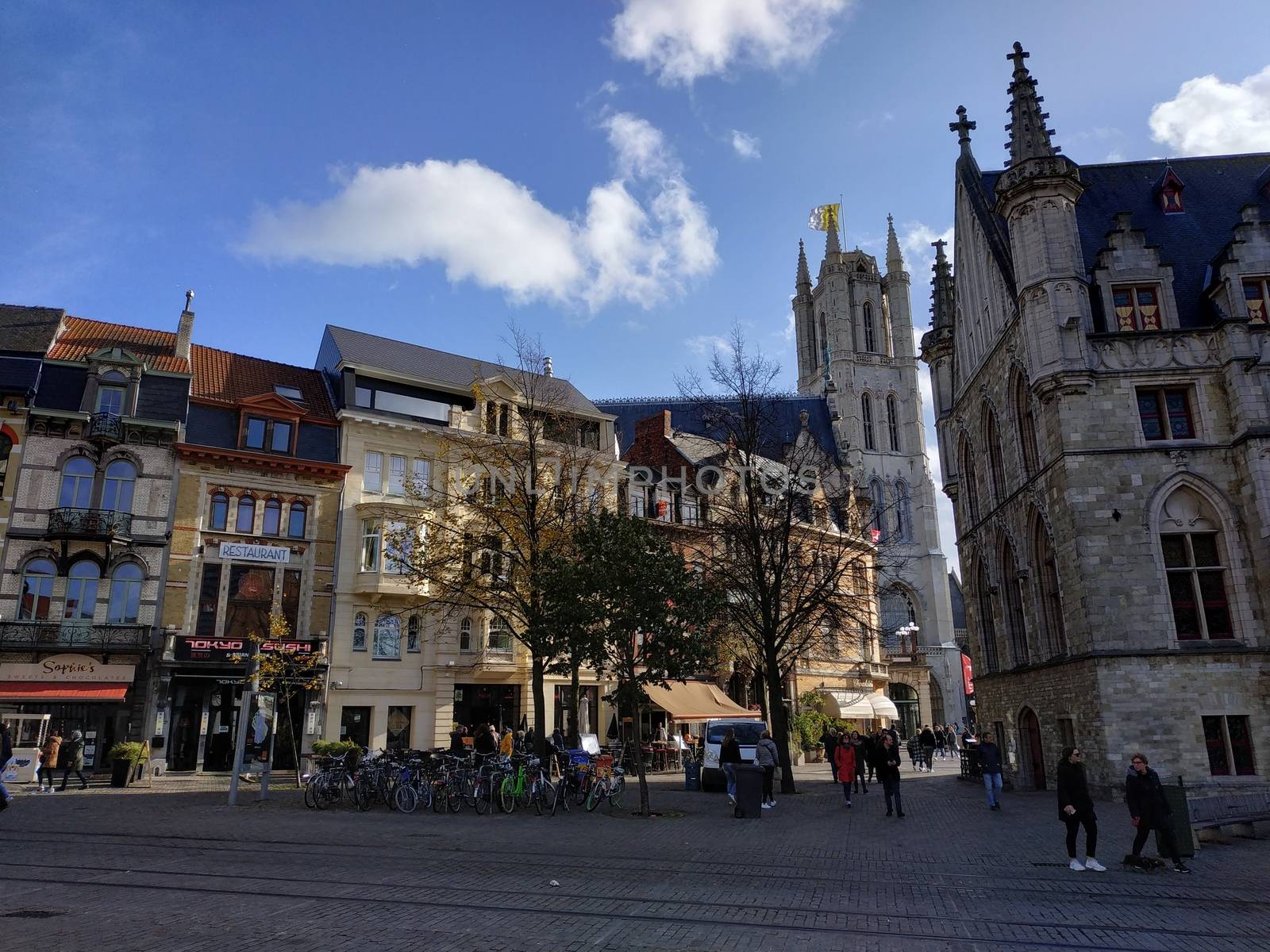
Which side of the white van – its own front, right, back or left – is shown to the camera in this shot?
front

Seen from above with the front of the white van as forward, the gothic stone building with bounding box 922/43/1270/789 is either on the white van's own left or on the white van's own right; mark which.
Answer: on the white van's own left

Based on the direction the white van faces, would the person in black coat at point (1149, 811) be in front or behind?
in front

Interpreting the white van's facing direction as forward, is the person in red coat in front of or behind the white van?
in front

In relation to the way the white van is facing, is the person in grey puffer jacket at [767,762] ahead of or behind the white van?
ahead

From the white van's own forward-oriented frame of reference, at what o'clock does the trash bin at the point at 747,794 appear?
The trash bin is roughly at 12 o'clock from the white van.

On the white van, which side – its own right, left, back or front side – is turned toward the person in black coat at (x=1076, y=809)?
front

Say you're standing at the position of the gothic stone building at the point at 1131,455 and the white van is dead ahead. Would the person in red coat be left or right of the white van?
left

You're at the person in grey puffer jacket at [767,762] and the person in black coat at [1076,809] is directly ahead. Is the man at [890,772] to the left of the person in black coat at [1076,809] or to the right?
left

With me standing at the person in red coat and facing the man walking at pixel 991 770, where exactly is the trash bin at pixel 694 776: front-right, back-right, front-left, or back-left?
back-left

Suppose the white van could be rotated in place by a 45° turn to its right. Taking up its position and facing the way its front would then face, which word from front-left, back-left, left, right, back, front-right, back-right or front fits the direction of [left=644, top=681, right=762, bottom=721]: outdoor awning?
back-right

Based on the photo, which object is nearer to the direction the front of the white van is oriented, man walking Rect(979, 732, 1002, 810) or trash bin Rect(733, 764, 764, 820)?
the trash bin
